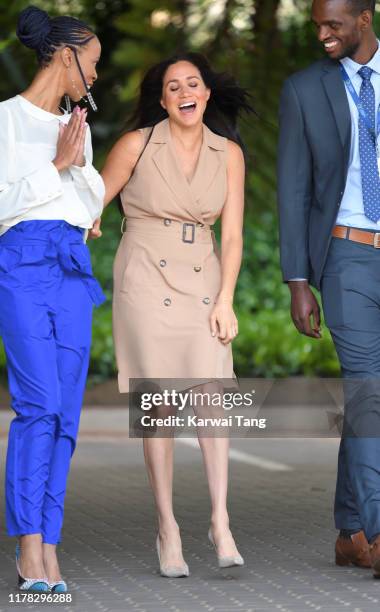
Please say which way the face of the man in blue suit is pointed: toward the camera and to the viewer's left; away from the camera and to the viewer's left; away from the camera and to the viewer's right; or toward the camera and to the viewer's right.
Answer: toward the camera and to the viewer's left

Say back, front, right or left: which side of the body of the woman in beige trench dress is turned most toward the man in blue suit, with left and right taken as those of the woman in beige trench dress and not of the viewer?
left

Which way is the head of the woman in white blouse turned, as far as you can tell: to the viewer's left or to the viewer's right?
to the viewer's right

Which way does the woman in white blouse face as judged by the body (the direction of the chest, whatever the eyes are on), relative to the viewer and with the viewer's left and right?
facing the viewer and to the right of the viewer

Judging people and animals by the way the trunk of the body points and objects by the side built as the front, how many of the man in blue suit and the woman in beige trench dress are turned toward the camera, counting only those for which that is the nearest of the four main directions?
2

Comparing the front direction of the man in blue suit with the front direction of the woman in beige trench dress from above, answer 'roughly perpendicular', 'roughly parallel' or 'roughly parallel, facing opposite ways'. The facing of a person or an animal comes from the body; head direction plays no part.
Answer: roughly parallel

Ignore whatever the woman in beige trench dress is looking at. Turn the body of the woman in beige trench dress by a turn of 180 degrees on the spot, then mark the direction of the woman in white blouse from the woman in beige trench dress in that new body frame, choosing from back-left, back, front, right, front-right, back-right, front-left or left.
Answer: back-left

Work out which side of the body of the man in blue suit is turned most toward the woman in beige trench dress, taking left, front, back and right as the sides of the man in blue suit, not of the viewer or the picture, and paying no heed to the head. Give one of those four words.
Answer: right

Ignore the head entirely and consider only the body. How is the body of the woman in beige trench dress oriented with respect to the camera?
toward the camera

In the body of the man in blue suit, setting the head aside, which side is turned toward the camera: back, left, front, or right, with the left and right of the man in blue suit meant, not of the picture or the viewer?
front

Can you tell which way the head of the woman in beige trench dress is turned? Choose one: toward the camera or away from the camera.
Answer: toward the camera
